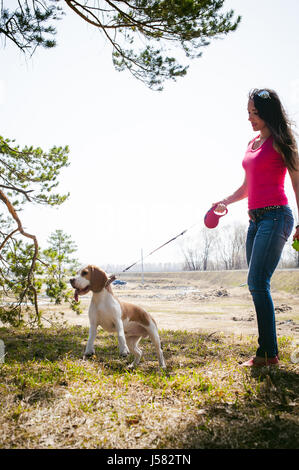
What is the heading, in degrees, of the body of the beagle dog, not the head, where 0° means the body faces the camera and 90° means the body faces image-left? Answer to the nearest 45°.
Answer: approximately 45°

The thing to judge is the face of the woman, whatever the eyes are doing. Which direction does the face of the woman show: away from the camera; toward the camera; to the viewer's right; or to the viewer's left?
to the viewer's left
